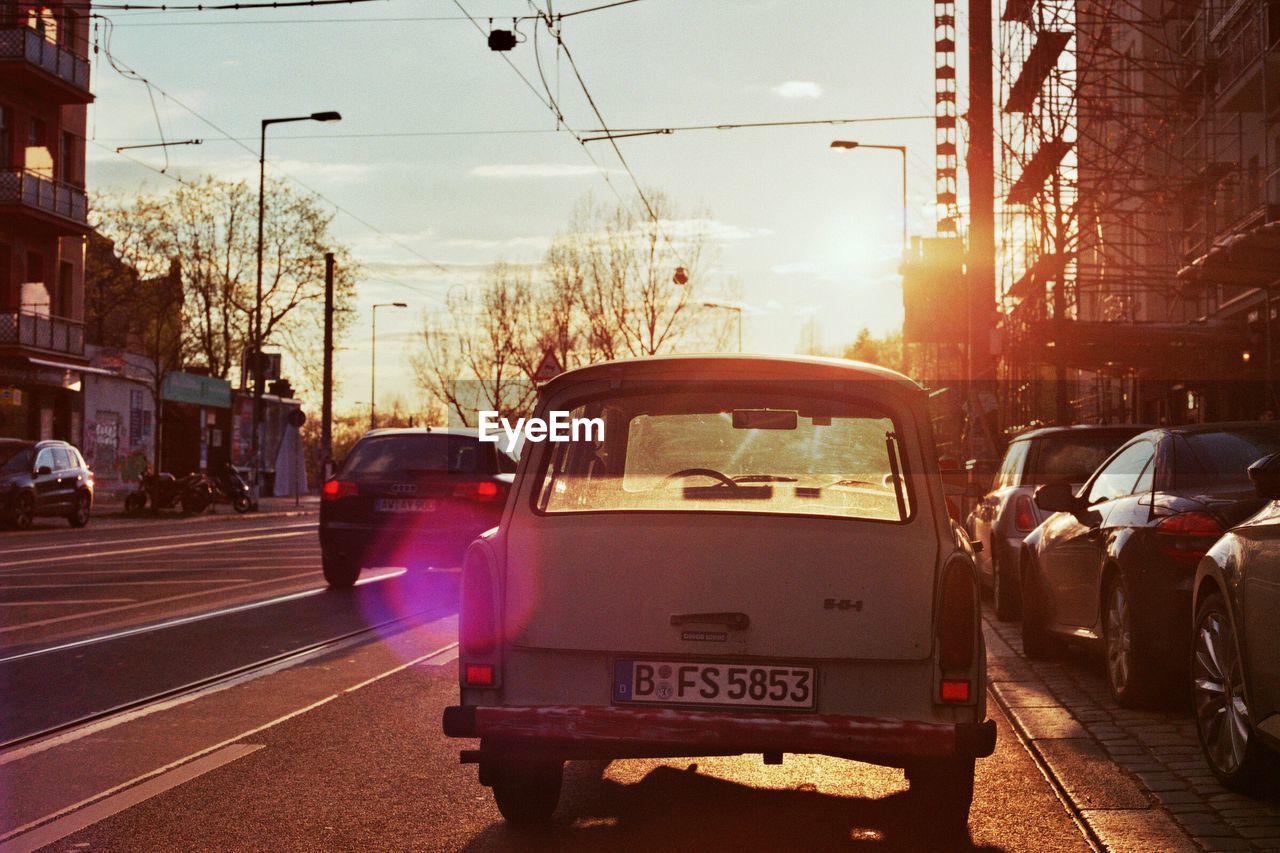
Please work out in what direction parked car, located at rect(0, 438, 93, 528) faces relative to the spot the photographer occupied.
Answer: facing the viewer and to the left of the viewer

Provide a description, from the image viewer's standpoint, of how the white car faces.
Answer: facing away from the viewer

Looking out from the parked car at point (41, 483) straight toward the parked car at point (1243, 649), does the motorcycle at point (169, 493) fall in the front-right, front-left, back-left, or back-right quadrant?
back-left

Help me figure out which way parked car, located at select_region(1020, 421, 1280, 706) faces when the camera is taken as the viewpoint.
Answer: facing away from the viewer and to the left of the viewer

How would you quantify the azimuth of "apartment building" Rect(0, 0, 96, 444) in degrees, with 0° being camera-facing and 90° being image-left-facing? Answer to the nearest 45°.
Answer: approximately 315°

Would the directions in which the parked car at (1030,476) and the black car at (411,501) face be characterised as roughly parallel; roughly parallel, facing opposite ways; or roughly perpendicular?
roughly parallel

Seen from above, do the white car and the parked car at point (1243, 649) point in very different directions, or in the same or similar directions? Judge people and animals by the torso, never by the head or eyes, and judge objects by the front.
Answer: same or similar directions

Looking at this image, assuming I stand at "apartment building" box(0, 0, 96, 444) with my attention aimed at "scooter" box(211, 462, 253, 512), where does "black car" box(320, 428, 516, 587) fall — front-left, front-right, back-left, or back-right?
front-right

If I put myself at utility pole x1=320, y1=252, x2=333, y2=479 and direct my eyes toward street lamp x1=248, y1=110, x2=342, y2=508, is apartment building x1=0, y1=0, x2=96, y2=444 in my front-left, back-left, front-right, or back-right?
front-right

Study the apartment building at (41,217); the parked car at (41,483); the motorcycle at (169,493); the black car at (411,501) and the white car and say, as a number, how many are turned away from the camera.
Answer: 2

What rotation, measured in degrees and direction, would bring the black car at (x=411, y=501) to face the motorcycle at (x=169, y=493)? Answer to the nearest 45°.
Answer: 0° — it already faces it

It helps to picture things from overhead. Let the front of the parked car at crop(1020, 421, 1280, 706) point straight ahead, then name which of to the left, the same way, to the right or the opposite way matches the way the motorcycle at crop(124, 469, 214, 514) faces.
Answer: to the left

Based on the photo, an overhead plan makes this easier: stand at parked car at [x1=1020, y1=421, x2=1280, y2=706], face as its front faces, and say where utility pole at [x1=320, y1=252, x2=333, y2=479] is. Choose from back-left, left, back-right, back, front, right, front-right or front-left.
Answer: front

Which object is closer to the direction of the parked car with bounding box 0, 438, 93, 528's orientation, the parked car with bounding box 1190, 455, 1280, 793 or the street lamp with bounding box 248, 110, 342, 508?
the parked car

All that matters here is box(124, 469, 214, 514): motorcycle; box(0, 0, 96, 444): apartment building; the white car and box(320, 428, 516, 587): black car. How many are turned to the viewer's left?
1

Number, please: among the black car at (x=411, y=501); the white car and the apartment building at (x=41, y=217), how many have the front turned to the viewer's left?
0

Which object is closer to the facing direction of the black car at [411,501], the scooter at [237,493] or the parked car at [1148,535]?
the scooter

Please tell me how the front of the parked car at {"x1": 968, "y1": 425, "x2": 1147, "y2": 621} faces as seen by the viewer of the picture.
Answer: facing away from the viewer and to the left of the viewer

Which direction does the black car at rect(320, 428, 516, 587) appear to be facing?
away from the camera

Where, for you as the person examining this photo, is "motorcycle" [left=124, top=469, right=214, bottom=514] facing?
facing to the left of the viewer

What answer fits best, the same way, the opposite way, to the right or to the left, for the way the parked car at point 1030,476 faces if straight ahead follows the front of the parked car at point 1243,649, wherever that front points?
the same way
